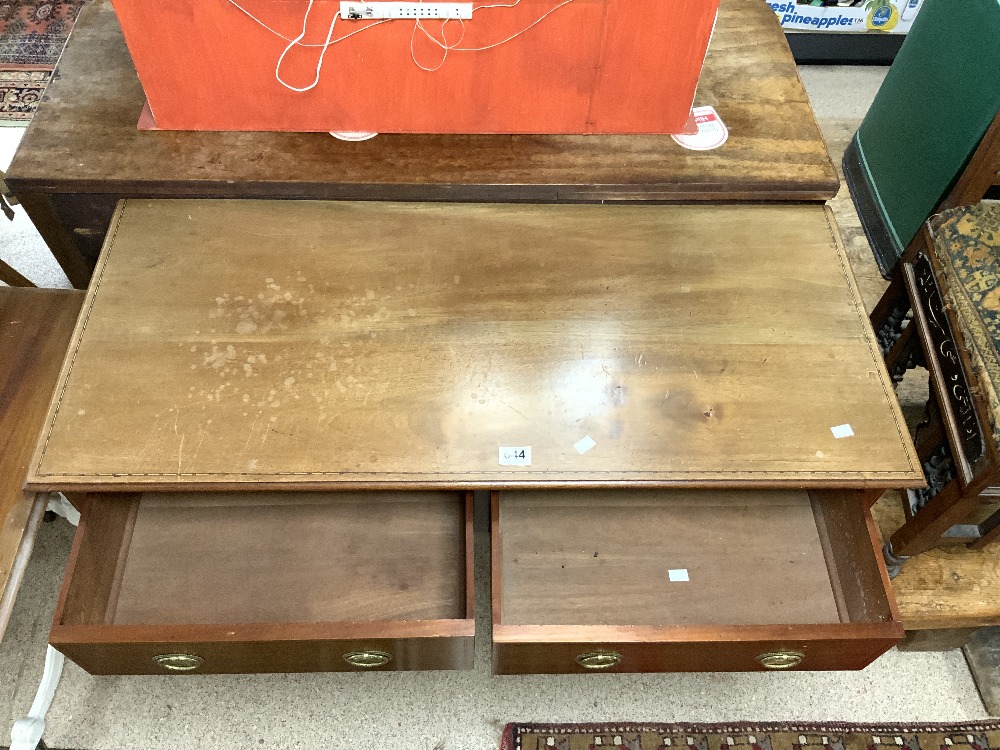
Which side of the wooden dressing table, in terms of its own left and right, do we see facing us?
front
